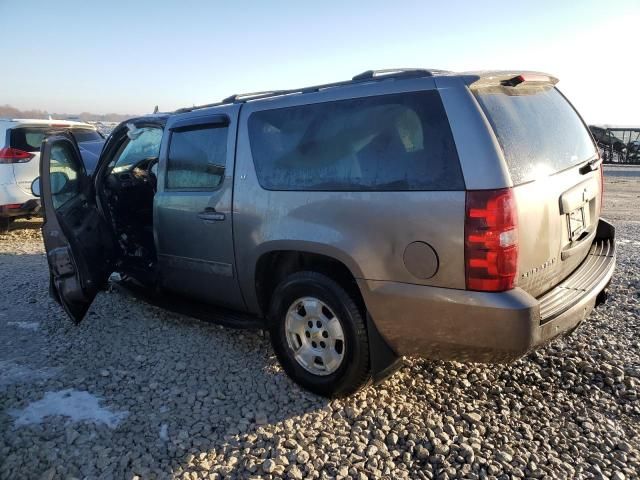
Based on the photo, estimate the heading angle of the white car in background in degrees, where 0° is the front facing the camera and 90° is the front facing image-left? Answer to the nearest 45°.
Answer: approximately 135°

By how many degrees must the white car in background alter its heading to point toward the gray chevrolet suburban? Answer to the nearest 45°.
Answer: approximately 135° to its right

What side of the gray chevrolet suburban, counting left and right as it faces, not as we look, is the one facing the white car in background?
front

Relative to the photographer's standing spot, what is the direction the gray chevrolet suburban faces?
facing away from the viewer and to the left of the viewer

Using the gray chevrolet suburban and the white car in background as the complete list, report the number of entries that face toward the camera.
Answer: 0

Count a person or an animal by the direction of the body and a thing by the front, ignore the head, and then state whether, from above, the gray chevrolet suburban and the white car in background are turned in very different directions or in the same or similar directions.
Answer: same or similar directions
